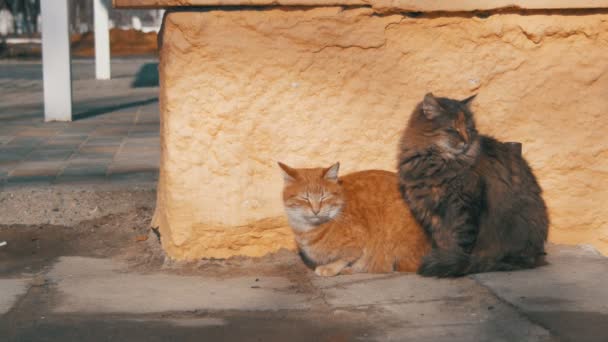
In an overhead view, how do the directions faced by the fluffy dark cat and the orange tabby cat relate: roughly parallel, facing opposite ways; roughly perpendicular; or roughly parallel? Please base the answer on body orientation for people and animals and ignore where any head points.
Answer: roughly parallel

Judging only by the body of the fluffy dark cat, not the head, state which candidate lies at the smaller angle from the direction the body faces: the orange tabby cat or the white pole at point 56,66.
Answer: the orange tabby cat

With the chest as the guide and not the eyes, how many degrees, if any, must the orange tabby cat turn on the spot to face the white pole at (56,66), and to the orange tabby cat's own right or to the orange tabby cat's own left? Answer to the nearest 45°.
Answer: approximately 90° to the orange tabby cat's own right

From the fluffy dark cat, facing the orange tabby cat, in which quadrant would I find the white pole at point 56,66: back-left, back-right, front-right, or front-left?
front-right

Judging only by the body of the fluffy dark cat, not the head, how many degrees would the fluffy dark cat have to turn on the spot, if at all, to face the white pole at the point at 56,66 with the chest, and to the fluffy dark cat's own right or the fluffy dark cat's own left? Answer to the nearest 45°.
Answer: approximately 90° to the fluffy dark cat's own right

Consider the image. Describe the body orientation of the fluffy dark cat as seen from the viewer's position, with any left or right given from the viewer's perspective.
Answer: facing the viewer and to the left of the viewer

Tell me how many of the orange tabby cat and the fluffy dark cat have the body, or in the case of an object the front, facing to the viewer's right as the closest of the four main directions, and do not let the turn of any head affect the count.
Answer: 0

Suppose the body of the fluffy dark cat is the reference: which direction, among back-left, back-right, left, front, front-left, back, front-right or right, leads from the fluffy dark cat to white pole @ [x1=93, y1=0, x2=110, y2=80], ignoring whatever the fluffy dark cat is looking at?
right
